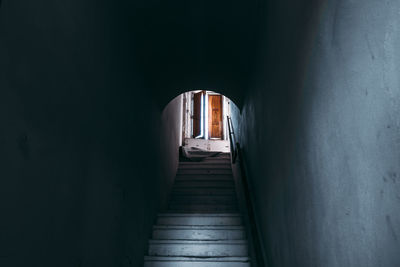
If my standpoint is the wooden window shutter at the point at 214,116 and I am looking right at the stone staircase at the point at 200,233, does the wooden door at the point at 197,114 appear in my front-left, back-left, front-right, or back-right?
front-right

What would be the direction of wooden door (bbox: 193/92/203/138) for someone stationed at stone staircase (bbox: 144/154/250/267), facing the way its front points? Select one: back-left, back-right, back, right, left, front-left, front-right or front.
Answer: back

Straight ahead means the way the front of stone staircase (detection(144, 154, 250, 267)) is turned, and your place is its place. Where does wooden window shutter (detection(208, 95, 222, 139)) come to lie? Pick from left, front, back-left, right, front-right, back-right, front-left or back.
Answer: back

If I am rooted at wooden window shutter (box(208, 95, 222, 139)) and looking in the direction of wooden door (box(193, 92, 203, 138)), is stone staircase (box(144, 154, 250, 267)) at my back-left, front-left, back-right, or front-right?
front-left

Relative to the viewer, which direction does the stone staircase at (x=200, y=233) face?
toward the camera
